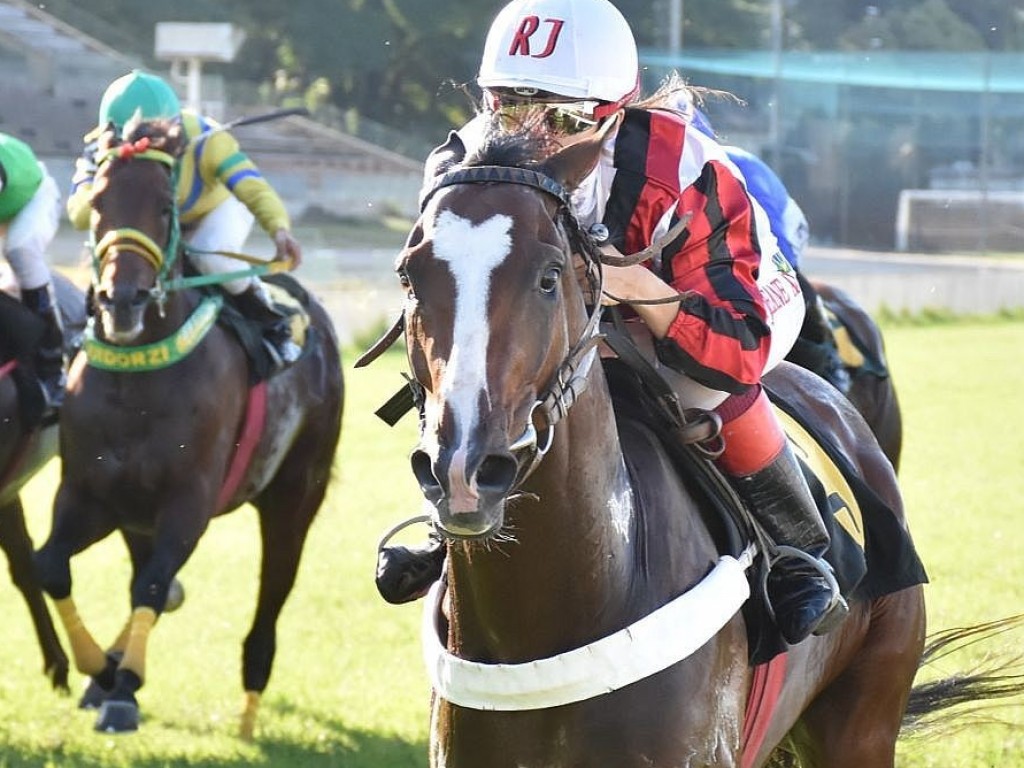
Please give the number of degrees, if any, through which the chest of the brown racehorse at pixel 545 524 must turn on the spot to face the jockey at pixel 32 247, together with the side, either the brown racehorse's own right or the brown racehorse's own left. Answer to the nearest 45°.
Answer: approximately 90° to the brown racehorse's own right

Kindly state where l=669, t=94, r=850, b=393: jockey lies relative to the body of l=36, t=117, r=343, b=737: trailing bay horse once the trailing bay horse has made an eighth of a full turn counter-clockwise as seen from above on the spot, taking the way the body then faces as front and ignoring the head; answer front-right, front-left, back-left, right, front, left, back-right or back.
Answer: left

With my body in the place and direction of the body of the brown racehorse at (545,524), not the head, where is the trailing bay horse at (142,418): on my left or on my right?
on my right

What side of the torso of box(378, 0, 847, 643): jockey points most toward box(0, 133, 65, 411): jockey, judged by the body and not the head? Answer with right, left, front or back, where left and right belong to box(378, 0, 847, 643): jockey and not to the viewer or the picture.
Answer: right

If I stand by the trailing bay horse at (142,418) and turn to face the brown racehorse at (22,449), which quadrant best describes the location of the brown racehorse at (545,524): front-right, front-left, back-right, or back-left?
back-left

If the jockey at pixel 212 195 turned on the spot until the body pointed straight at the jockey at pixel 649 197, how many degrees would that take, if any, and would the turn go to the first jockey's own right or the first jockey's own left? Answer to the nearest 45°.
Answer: approximately 45° to the first jockey's own left

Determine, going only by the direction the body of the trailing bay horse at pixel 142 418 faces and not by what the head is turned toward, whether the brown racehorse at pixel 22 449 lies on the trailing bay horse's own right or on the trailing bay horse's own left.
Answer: on the trailing bay horse's own right

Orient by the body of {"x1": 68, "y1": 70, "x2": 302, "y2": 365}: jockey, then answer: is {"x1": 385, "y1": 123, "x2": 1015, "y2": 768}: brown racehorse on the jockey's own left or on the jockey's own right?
on the jockey's own left

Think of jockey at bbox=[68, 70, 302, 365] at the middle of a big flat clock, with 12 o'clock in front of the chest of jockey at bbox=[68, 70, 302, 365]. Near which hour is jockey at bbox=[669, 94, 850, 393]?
jockey at bbox=[669, 94, 850, 393] is roughly at 8 o'clock from jockey at bbox=[68, 70, 302, 365].
